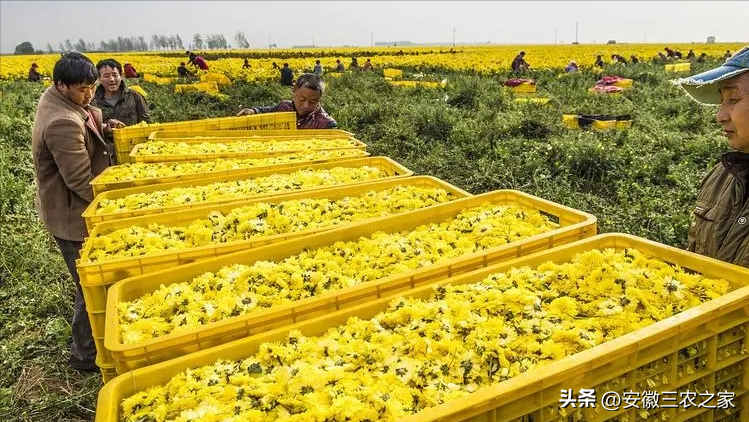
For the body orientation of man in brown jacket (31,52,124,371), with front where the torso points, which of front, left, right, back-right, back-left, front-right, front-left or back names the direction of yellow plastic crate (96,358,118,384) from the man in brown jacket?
right

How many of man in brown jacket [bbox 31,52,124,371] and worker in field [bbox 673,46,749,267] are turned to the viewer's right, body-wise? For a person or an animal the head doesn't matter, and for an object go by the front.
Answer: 1

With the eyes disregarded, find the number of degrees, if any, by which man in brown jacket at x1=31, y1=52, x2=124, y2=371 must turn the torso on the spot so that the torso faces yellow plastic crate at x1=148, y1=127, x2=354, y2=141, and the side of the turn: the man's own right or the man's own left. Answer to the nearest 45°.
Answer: approximately 45° to the man's own left

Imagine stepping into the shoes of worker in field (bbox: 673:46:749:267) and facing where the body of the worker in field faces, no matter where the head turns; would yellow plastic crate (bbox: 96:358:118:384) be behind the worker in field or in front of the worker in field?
in front

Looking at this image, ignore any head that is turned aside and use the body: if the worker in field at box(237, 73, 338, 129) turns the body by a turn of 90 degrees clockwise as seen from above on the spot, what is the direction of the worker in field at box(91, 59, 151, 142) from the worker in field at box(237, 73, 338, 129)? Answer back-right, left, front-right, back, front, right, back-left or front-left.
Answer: front-left

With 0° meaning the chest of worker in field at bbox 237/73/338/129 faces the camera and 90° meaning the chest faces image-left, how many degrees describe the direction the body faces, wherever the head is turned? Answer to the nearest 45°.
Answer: approximately 45°

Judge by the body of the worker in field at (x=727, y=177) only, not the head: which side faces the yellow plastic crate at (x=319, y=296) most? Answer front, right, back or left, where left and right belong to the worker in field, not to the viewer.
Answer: front

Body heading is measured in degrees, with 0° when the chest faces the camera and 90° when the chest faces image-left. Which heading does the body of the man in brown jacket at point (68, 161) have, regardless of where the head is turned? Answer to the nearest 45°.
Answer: approximately 270°

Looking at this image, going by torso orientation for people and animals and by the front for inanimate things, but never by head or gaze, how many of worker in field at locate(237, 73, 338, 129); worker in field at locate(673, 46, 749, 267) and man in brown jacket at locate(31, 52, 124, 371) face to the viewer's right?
1

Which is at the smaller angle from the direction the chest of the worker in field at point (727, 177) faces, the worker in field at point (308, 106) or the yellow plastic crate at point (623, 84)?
the worker in field

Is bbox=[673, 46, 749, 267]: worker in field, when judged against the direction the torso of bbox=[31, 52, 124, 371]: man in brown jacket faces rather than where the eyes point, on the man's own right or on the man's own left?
on the man's own right

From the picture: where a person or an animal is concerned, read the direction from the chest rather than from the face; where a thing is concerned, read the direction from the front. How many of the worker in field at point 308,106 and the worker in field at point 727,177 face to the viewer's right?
0

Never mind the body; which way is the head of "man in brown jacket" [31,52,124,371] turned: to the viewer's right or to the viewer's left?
to the viewer's right

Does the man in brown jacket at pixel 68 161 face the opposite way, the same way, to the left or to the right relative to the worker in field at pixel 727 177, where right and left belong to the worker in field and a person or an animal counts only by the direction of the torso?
the opposite way

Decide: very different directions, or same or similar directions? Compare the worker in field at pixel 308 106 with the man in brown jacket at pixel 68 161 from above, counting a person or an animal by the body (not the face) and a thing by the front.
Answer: very different directions
